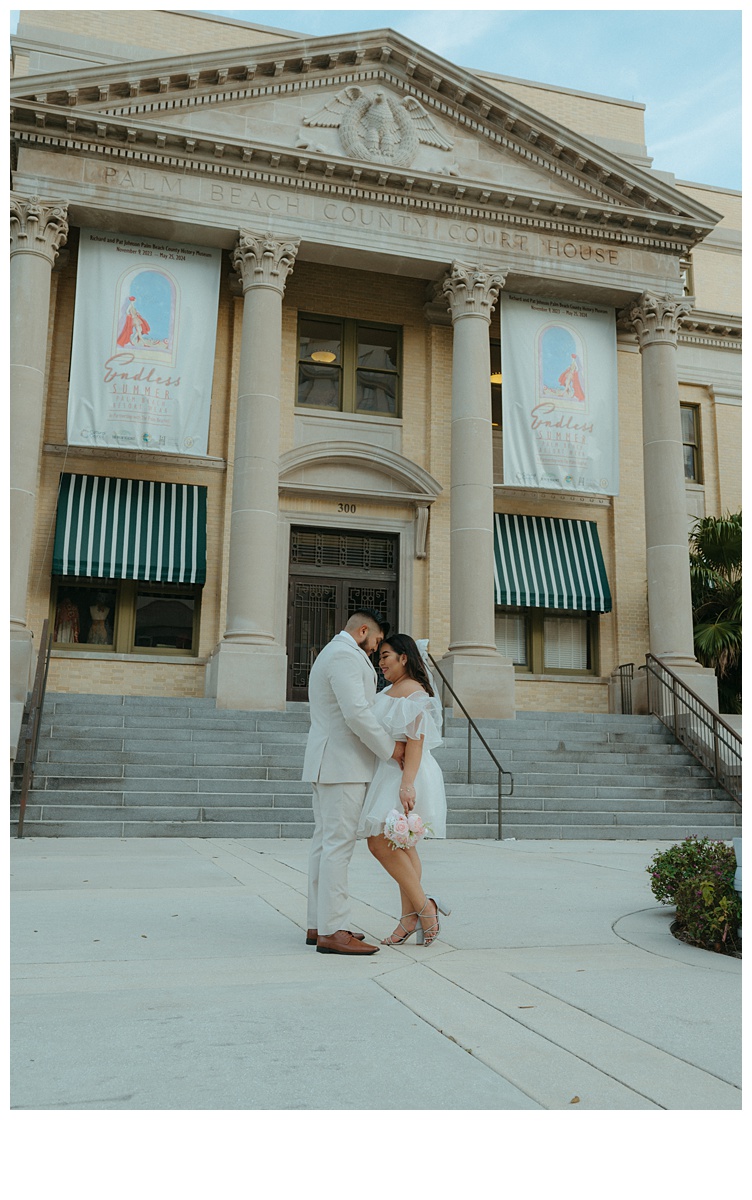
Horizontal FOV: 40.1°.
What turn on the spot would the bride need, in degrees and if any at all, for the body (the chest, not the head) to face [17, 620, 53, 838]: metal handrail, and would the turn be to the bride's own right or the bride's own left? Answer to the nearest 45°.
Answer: approximately 45° to the bride's own right

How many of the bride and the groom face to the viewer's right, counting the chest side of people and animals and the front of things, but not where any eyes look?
1

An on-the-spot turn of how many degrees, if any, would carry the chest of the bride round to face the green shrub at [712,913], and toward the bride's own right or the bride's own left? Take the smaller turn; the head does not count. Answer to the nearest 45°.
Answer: approximately 180°

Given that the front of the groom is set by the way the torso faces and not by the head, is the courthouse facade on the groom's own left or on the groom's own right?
on the groom's own left

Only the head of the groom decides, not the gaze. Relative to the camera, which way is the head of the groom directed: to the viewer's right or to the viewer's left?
to the viewer's right

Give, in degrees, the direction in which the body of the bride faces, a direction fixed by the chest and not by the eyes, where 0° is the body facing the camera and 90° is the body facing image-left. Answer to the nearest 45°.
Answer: approximately 90°

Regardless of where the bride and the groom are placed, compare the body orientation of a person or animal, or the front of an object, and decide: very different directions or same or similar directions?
very different directions

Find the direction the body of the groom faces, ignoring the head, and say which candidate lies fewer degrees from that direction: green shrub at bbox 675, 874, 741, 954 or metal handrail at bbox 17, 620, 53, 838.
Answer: the green shrub

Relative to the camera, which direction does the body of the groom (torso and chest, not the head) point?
to the viewer's right

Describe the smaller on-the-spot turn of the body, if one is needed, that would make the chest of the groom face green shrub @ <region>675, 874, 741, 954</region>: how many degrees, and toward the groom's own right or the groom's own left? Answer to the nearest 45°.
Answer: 0° — they already face it

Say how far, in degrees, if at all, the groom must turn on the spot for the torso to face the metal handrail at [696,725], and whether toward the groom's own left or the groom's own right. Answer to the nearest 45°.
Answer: approximately 45° to the groom's own left

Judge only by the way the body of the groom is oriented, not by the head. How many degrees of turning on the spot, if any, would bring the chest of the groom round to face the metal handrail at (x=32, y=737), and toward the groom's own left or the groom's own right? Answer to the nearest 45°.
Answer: approximately 135° to the groom's own left

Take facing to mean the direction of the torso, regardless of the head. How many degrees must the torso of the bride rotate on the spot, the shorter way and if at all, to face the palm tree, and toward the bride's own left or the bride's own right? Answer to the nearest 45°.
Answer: approximately 135° to the bride's own right
